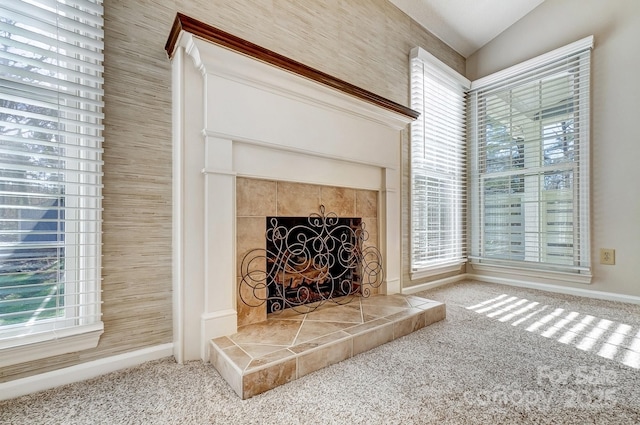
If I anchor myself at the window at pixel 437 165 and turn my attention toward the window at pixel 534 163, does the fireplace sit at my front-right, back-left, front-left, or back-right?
back-right

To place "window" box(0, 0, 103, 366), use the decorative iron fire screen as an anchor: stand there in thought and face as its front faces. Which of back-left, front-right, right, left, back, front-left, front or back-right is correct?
right

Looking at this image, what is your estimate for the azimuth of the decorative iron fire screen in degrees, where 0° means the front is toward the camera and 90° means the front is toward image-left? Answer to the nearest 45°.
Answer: approximately 315°

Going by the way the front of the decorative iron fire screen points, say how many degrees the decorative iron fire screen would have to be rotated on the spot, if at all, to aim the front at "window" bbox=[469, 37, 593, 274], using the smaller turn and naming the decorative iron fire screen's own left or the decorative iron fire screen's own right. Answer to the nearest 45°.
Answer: approximately 45° to the decorative iron fire screen's own left

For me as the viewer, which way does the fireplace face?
facing the viewer and to the right of the viewer

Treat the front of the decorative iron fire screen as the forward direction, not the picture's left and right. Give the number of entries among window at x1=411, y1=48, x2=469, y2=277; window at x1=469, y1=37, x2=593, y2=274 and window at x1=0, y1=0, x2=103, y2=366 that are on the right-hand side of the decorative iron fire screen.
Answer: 1

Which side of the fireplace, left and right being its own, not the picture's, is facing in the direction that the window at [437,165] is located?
left
